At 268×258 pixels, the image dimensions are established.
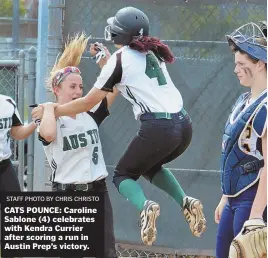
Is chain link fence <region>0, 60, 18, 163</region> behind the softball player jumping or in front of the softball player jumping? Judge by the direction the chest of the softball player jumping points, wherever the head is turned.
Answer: in front

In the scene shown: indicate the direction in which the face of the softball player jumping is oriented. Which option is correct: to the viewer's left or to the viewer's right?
to the viewer's left

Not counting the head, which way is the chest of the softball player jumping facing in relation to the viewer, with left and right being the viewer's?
facing away from the viewer and to the left of the viewer

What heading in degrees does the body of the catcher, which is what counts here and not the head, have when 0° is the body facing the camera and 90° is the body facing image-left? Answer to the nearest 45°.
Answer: approximately 45°

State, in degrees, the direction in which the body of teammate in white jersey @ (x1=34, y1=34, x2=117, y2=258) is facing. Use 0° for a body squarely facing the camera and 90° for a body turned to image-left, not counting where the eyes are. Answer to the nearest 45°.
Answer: approximately 315°

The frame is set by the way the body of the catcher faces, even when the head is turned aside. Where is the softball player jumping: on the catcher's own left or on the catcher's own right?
on the catcher's own right

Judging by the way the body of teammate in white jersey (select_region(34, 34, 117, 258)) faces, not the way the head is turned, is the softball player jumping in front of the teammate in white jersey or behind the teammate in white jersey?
in front

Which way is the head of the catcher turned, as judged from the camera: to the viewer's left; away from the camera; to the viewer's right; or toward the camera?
to the viewer's left

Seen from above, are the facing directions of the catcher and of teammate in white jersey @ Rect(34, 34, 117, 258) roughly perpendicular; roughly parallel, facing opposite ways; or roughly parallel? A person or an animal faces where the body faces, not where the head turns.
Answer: roughly perpendicular
